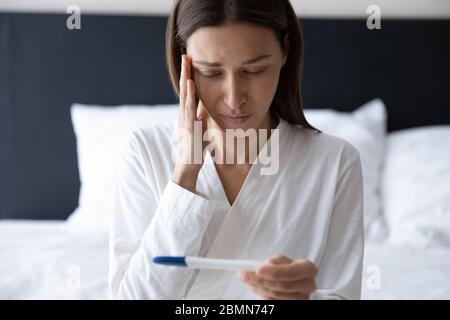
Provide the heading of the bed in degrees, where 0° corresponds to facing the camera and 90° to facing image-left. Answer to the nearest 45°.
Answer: approximately 0°

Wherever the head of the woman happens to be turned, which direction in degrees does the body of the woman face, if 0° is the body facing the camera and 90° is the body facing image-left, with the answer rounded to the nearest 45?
approximately 0°

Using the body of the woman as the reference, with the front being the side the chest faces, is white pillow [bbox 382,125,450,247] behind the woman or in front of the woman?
behind

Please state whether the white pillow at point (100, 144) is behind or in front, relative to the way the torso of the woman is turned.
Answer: behind
